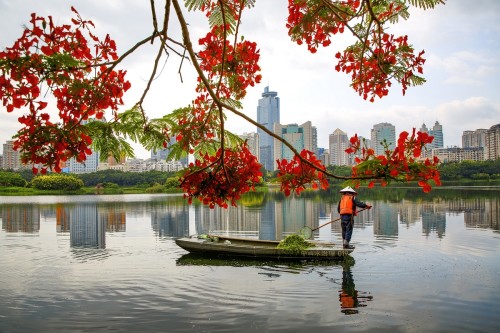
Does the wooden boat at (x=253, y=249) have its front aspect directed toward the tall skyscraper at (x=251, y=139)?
no

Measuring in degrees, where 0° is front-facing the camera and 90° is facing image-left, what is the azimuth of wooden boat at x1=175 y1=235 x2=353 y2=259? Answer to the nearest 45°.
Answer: approximately 90°
